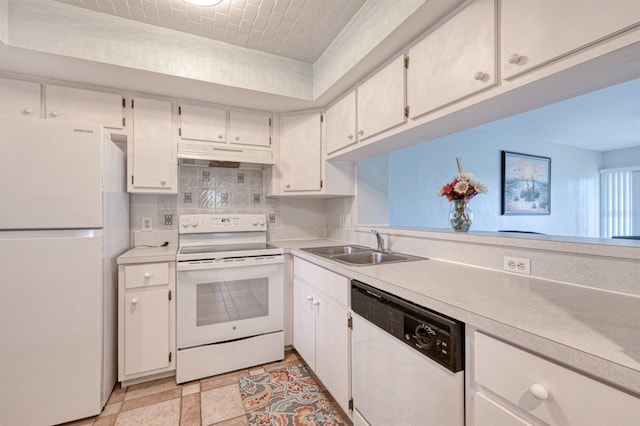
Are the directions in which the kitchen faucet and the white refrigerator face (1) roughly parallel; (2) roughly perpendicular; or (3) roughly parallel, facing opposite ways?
roughly perpendicular

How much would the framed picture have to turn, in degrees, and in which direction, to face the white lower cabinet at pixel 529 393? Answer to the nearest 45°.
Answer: approximately 45° to its right

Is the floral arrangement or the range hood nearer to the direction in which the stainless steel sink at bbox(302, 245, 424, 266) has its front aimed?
the range hood

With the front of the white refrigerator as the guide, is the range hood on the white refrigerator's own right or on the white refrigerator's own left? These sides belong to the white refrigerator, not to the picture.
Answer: on the white refrigerator's own left

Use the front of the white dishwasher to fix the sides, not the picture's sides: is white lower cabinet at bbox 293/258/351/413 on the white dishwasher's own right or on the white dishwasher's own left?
on the white dishwasher's own right

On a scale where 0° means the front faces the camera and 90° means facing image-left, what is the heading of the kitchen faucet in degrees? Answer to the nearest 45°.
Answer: approximately 45°

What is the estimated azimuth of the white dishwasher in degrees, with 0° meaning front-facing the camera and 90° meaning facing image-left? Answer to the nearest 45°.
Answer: approximately 45°

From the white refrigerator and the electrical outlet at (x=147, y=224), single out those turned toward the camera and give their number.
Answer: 2

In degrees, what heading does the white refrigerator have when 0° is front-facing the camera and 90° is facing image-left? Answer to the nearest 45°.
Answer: approximately 0°

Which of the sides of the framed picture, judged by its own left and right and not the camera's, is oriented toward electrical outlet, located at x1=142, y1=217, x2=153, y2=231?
right

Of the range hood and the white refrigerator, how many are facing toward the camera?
2

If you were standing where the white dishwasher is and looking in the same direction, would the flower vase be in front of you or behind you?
behind
